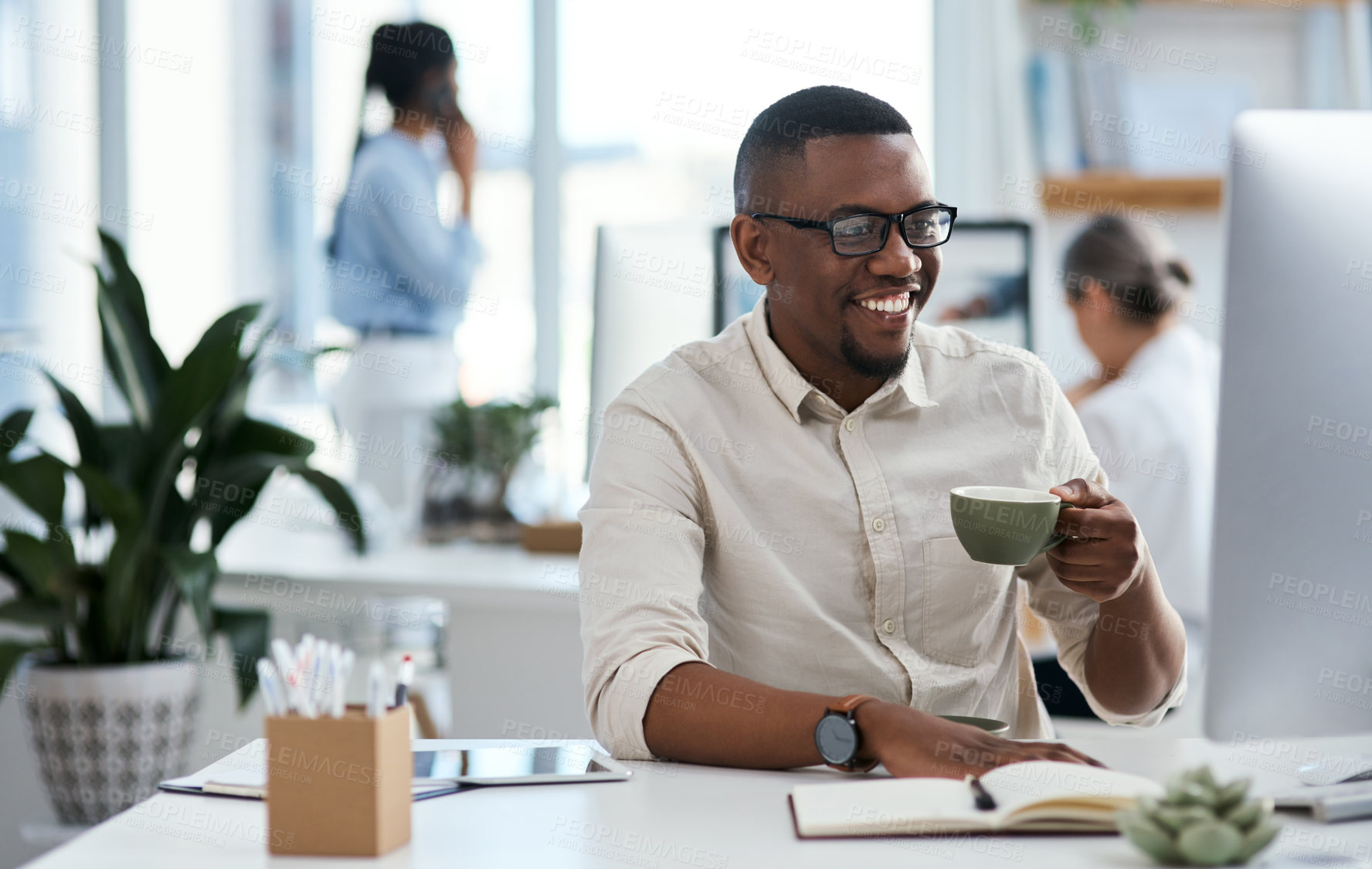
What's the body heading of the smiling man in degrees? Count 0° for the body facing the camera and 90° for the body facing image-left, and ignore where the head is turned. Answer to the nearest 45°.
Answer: approximately 315°

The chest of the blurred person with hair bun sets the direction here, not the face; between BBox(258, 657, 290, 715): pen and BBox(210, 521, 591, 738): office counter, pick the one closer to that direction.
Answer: the office counter

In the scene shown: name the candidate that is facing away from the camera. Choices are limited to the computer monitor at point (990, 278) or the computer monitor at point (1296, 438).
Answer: the computer monitor at point (1296, 438)

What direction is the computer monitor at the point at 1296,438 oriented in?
away from the camera

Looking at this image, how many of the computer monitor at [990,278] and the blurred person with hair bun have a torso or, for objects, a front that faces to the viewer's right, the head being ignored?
0

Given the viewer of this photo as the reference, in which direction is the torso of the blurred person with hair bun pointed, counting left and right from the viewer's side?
facing away from the viewer and to the left of the viewer

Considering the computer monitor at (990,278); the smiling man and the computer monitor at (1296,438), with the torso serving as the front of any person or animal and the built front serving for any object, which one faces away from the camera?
the computer monitor at (1296,438)

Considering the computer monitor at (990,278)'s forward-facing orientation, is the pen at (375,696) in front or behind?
in front

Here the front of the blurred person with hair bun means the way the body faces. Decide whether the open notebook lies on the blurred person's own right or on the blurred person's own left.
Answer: on the blurred person's own left

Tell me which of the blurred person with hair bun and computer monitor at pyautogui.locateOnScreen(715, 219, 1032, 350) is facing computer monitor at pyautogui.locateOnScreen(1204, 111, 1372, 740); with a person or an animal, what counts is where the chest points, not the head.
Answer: computer monitor at pyautogui.locateOnScreen(715, 219, 1032, 350)

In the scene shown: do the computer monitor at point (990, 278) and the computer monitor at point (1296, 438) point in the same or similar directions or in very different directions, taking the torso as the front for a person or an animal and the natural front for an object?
very different directions

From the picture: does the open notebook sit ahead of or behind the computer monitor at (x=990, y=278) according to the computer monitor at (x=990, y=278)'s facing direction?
ahead

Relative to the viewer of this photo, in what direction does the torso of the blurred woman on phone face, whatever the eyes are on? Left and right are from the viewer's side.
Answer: facing to the right of the viewer
